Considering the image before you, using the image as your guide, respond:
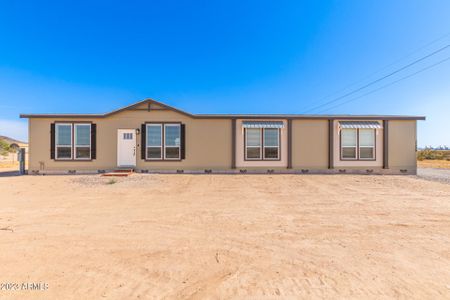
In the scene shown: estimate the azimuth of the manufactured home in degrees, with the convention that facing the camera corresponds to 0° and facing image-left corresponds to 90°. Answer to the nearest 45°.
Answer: approximately 0°
